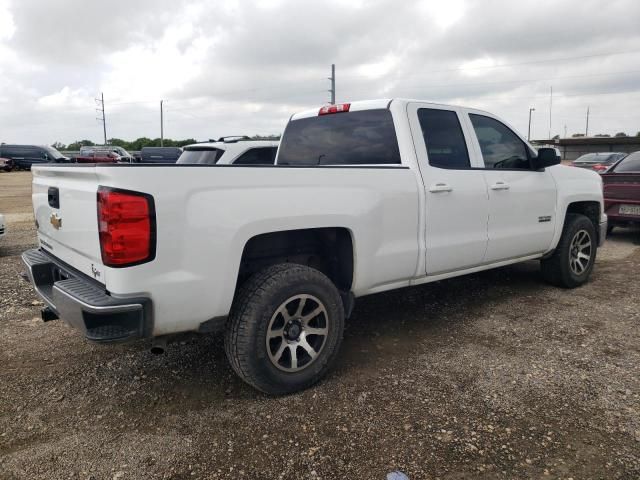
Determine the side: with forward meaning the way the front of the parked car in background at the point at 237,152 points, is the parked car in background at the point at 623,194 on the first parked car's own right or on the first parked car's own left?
on the first parked car's own right

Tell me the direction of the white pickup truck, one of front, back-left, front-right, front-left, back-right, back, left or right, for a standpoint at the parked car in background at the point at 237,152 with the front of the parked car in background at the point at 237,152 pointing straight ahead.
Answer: back-right

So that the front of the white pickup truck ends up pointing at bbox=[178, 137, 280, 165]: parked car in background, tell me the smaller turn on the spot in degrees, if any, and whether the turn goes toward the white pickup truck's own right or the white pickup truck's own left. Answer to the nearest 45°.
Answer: approximately 45° to the white pickup truck's own left

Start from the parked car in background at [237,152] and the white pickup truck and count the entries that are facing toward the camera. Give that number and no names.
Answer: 0

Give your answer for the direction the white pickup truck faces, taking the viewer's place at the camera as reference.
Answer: facing away from the viewer and to the right of the viewer

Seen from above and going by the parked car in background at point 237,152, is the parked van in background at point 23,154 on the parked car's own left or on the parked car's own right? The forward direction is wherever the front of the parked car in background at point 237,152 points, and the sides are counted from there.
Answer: on the parked car's own left

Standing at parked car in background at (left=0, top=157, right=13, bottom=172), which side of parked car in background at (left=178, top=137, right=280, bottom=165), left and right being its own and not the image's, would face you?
left

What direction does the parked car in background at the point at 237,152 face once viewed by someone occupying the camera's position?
facing away from the viewer and to the right of the viewer

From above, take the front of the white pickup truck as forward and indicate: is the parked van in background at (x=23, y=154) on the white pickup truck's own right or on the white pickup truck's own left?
on the white pickup truck's own left
